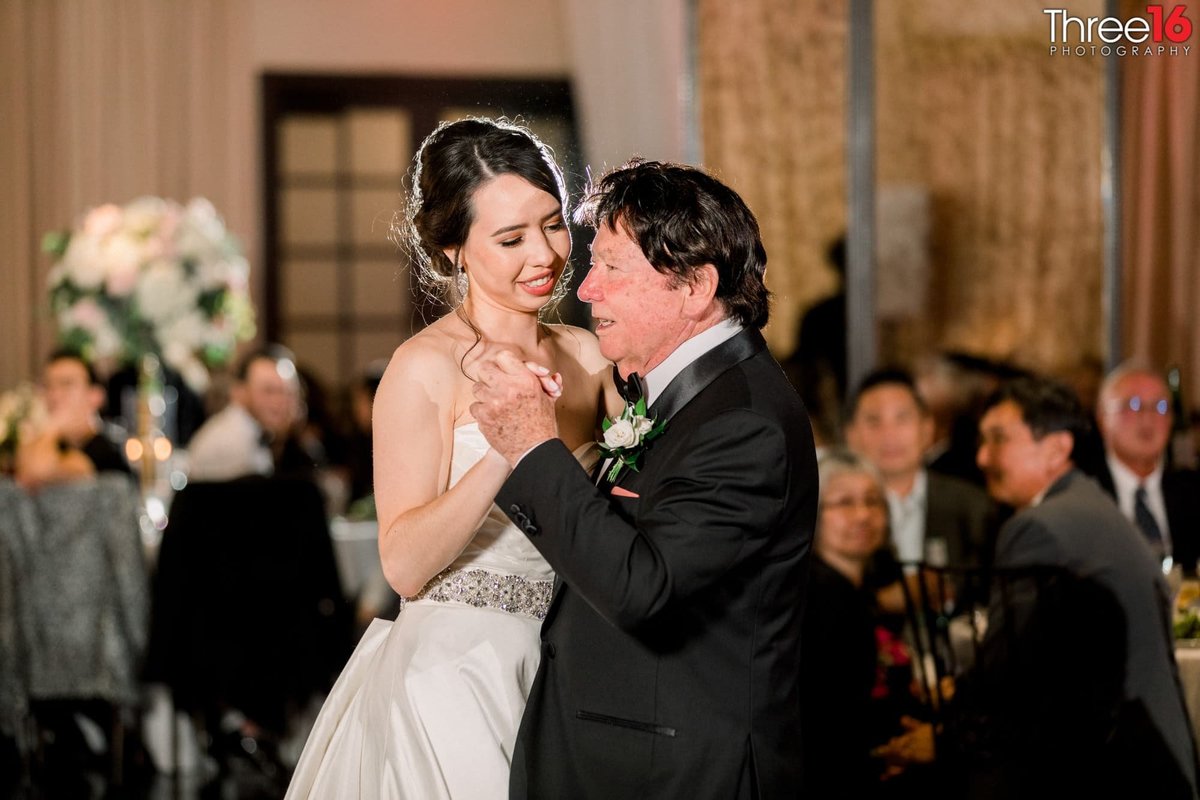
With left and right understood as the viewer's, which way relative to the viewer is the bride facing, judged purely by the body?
facing the viewer and to the right of the viewer

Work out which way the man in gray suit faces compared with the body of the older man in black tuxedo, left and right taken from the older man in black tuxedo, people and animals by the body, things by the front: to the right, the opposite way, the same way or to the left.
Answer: the same way

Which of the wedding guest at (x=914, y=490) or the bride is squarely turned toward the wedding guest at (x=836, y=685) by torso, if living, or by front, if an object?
the wedding guest at (x=914, y=490)

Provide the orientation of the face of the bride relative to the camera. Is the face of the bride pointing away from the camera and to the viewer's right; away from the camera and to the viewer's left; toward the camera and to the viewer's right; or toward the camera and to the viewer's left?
toward the camera and to the viewer's right

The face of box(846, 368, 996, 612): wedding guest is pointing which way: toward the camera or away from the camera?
toward the camera

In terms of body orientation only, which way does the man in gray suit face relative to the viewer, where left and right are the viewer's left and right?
facing to the left of the viewer

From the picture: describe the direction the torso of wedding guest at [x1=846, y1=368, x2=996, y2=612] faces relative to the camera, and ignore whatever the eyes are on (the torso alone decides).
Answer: toward the camera

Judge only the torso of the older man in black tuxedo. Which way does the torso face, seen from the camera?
to the viewer's left

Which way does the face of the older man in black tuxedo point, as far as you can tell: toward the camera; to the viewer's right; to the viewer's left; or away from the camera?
to the viewer's left

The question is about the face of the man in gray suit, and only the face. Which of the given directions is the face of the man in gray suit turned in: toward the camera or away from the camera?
toward the camera

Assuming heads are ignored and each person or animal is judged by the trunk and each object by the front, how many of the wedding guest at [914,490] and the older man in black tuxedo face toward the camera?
1
